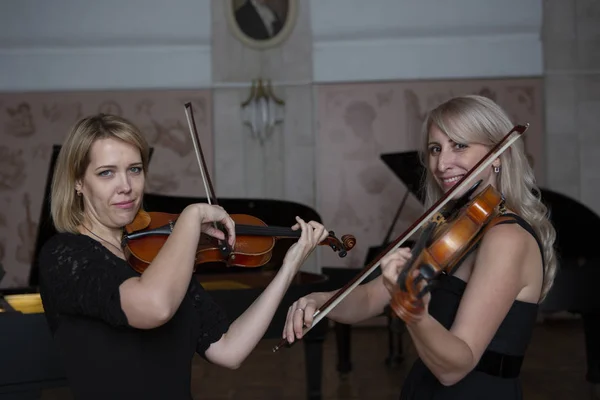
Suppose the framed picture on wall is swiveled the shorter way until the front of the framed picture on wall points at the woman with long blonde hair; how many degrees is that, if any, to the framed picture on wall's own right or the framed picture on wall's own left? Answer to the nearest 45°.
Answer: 0° — it already faces them

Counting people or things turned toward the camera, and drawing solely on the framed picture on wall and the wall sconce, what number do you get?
2

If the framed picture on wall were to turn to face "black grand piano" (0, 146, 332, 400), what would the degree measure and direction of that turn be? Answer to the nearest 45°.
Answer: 0° — it already faces it

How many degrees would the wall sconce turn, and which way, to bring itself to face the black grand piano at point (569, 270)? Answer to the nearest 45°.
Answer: approximately 45° to its left

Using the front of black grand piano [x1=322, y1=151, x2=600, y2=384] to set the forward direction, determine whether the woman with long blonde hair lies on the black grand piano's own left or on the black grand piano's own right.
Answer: on the black grand piano's own left

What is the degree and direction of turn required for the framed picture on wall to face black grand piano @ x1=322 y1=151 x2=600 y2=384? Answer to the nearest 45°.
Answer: approximately 45° to its left
